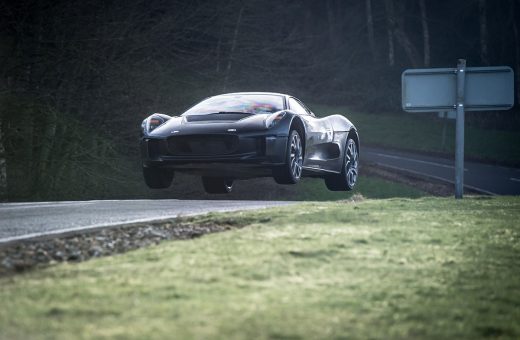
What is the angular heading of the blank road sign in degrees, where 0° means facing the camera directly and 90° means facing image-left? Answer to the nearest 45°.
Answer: approximately 180°

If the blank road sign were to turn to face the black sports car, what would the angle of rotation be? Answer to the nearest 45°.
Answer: approximately 135° to its left
